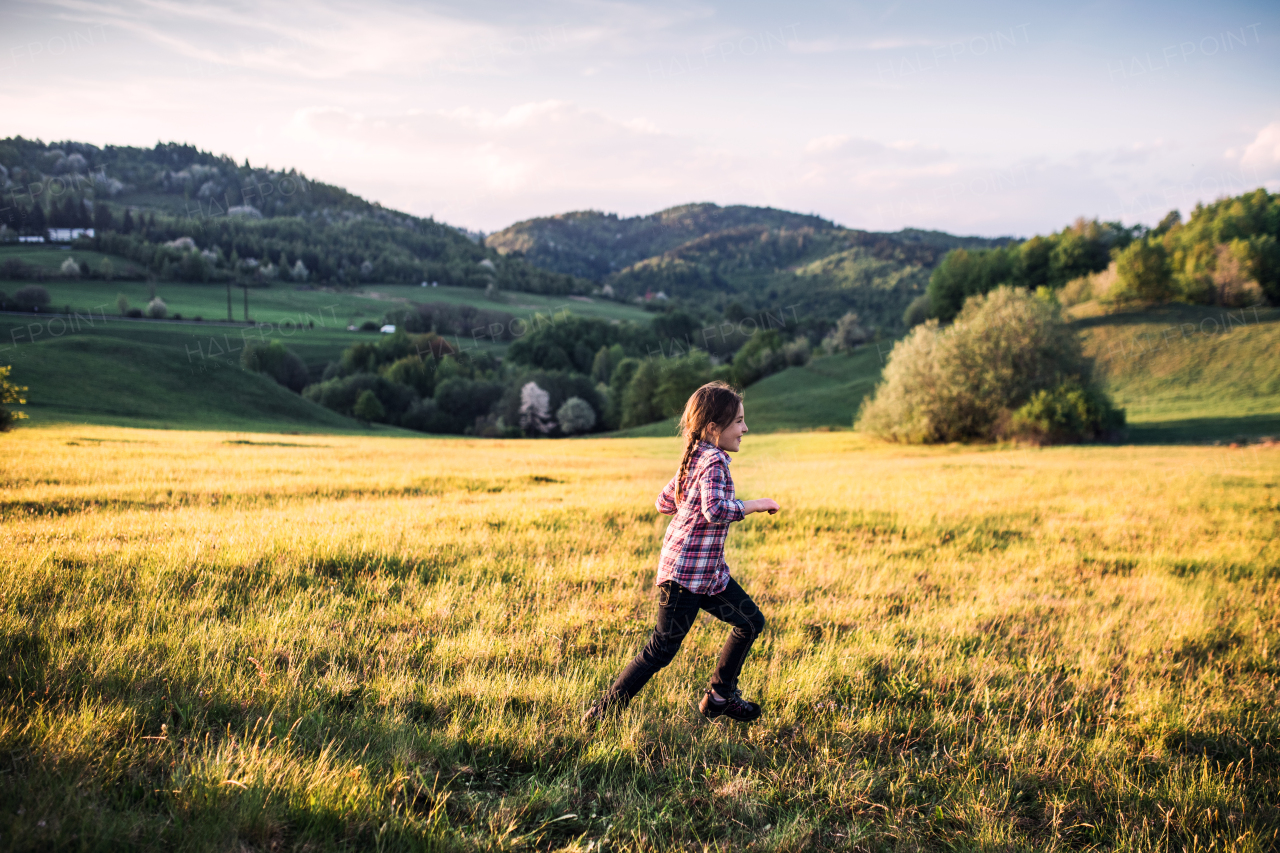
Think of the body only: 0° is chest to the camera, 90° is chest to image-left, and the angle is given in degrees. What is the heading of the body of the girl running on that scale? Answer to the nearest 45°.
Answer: approximately 270°

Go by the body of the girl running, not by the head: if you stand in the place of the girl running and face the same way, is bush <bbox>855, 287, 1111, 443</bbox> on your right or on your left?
on your left

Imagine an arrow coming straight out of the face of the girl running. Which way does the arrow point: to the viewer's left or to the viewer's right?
to the viewer's right

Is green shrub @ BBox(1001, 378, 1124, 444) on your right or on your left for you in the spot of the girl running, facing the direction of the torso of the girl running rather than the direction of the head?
on your left
